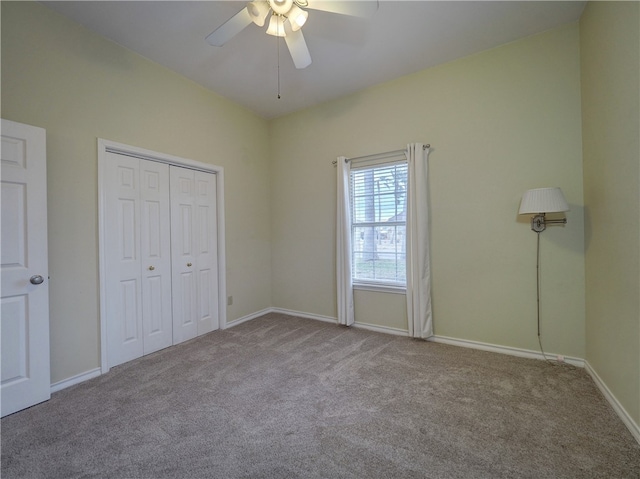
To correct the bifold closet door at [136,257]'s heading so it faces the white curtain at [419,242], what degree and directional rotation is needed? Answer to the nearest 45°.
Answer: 0° — it already faces it

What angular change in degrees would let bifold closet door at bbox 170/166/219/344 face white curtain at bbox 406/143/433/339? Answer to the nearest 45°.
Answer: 0° — it already faces it

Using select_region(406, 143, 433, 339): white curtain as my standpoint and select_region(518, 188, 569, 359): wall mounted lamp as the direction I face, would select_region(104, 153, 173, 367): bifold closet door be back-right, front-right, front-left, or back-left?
back-right

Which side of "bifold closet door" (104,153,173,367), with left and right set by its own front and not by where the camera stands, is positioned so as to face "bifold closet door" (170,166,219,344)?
left

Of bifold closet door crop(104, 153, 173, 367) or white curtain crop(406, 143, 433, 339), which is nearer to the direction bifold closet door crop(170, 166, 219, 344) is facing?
the white curtain

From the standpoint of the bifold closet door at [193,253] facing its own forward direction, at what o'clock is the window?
The window is roughly at 11 o'clock from the bifold closet door.

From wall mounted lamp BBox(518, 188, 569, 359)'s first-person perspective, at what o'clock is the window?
The window is roughly at 3 o'clock from the wall mounted lamp.

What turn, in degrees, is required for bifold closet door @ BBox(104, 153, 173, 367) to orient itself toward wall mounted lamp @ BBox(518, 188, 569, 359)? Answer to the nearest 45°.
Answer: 0° — it already faces it

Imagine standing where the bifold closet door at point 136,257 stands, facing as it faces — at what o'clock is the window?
The window is roughly at 11 o'clock from the bifold closet door.

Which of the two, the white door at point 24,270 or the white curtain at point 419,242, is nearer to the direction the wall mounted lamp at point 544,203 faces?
the white door

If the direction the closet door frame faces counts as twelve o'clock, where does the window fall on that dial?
The window is roughly at 11 o'clock from the closet door frame.

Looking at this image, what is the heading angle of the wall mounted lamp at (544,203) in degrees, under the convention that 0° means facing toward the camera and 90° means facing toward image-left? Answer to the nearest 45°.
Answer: approximately 0°
